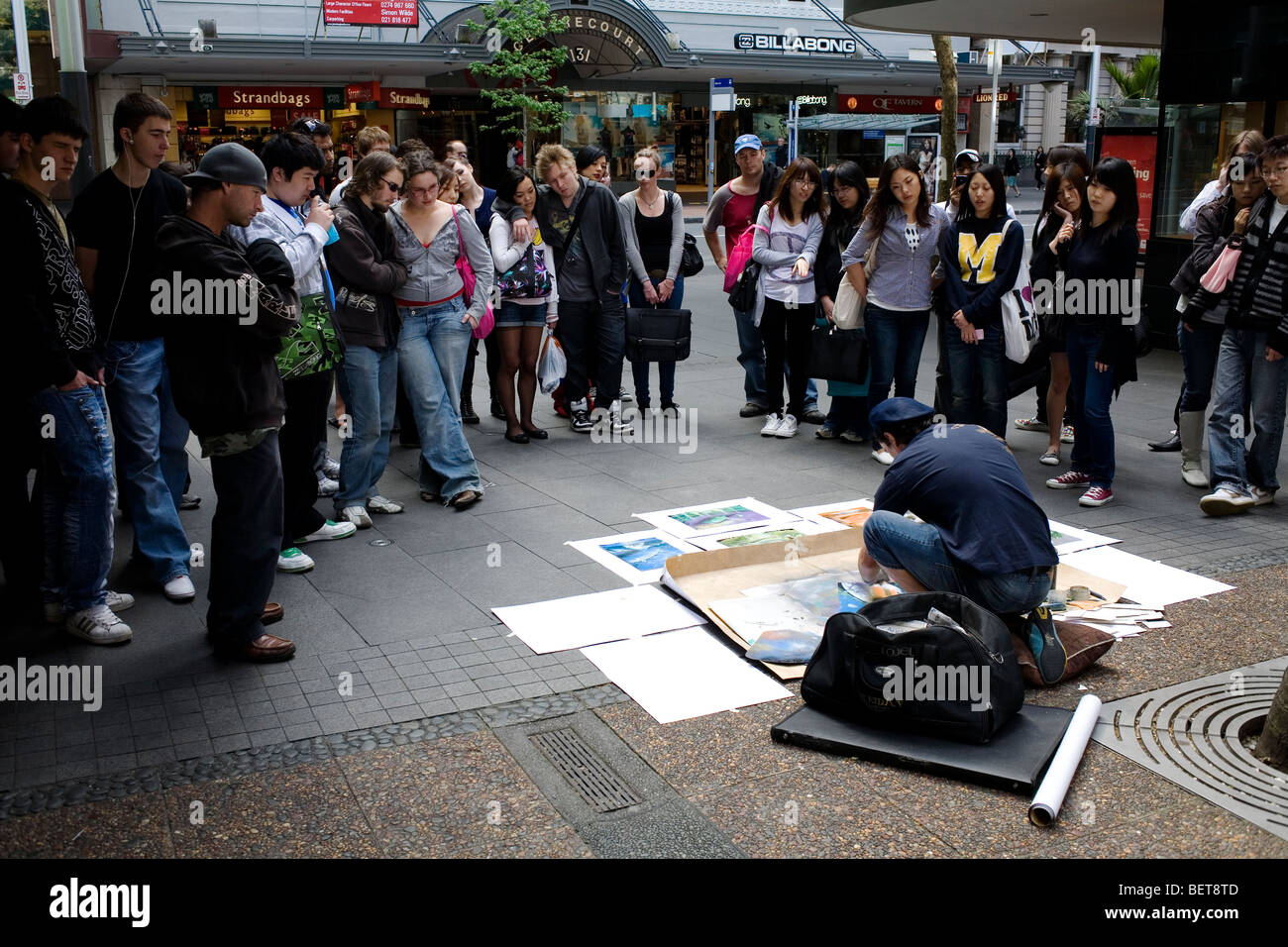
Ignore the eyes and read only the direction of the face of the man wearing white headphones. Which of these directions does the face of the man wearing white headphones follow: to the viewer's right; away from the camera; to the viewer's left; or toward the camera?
to the viewer's right

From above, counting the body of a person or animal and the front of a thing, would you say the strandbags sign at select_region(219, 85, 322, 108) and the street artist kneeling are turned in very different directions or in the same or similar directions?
very different directions

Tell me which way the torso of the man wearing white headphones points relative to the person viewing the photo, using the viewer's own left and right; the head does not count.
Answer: facing the viewer and to the right of the viewer

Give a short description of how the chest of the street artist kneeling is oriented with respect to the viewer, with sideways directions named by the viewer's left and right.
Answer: facing away from the viewer and to the left of the viewer

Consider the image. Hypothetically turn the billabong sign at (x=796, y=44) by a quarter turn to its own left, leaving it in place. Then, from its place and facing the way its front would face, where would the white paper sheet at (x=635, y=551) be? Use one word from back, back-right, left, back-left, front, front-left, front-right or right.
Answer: right

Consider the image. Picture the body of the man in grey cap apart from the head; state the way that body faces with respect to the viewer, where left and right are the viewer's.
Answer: facing to the right of the viewer

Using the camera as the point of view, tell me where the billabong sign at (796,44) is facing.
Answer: facing the viewer

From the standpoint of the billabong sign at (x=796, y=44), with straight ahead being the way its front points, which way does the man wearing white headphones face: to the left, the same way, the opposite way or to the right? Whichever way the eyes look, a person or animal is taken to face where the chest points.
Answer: to the left

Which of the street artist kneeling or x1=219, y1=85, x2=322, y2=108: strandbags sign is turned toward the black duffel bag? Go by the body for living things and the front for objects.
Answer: the strandbags sign

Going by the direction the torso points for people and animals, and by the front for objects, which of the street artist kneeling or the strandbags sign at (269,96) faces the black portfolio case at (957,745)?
the strandbags sign

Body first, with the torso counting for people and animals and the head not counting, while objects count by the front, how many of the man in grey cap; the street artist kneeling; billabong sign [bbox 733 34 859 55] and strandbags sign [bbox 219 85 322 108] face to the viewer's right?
1

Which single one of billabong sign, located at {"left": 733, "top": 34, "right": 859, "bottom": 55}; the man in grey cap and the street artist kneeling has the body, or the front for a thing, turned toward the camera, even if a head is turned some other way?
the billabong sign
